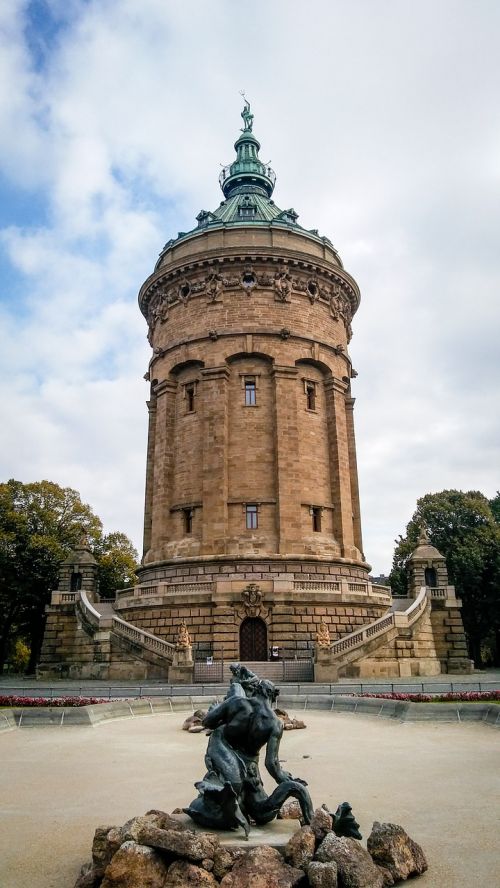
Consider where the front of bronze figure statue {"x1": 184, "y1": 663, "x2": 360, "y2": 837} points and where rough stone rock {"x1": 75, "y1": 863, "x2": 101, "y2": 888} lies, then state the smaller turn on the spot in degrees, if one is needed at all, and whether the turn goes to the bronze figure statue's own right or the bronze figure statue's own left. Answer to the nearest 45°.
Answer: approximately 135° to the bronze figure statue's own left

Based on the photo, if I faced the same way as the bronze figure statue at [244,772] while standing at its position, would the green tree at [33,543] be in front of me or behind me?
in front

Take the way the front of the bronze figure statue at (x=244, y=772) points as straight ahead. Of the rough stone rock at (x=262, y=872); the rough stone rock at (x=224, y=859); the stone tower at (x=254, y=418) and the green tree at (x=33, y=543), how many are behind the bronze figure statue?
2

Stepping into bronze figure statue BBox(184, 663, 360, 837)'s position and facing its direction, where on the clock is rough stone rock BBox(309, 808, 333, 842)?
The rough stone rock is roughly at 4 o'clock from the bronze figure statue.

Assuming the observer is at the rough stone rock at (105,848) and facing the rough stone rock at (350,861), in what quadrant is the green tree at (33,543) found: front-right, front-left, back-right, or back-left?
back-left

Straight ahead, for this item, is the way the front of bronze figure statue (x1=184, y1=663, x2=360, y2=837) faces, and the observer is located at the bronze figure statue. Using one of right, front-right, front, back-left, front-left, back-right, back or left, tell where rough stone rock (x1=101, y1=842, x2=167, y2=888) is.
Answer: back-left

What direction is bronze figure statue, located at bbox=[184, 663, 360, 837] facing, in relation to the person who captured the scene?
facing away from the viewer

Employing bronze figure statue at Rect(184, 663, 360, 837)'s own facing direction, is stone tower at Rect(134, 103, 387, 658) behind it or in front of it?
in front

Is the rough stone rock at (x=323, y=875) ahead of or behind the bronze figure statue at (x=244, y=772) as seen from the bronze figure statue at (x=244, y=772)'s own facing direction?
behind

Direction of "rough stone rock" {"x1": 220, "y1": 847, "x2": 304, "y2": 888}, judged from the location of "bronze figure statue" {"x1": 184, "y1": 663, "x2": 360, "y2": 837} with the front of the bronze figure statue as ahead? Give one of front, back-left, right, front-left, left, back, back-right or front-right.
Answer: back

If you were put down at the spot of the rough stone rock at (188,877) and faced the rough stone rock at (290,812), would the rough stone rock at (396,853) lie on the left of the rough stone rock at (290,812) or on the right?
right

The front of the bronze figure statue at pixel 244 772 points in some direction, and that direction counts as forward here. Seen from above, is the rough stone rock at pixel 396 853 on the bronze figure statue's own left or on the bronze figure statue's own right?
on the bronze figure statue's own right

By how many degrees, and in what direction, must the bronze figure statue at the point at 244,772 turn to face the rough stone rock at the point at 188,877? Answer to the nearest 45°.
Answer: approximately 180°
